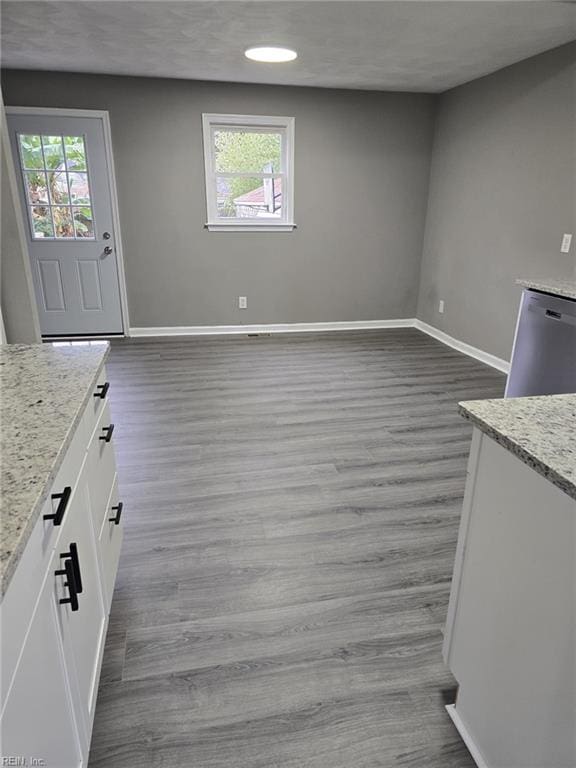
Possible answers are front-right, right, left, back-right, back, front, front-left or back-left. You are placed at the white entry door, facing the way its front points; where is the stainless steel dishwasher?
front-left

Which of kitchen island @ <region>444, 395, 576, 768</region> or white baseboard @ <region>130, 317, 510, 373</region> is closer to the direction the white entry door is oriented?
the kitchen island

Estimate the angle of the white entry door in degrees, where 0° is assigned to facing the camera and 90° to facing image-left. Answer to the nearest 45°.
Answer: approximately 0°

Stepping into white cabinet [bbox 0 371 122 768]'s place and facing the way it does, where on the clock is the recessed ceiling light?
The recessed ceiling light is roughly at 10 o'clock from the white cabinet.

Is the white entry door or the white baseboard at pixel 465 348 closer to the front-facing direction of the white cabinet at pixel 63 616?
the white baseboard

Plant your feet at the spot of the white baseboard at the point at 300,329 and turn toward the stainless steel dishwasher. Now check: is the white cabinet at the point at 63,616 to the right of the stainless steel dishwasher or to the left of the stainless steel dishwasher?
right

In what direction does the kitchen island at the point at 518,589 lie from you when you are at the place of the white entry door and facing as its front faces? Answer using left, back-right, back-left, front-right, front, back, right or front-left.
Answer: front

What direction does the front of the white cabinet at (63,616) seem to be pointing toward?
to the viewer's right

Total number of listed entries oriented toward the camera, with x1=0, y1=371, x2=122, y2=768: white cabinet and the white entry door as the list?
1

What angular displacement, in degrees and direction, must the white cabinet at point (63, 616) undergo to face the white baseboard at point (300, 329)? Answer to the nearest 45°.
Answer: approximately 45° to its left

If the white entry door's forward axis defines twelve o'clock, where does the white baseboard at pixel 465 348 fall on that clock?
The white baseboard is roughly at 10 o'clock from the white entry door.

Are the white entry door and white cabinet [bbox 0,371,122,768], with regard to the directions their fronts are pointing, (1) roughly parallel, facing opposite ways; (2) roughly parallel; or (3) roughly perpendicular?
roughly perpendicular

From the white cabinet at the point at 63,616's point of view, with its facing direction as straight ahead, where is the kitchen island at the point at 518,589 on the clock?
The kitchen island is roughly at 1 o'clock from the white cabinet.

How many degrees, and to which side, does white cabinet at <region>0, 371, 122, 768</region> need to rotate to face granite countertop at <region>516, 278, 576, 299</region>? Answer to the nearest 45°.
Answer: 0° — it already faces it

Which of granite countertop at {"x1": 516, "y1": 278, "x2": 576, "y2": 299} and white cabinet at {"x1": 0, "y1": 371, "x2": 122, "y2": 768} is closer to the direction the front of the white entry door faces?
the white cabinet
